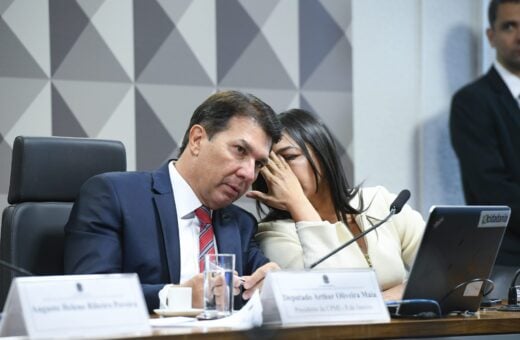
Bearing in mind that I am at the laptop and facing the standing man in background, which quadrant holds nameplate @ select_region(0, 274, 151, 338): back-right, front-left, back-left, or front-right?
back-left

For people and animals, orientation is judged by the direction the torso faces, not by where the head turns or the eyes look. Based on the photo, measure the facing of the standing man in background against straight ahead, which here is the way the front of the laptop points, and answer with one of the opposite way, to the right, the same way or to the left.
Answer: the opposite way

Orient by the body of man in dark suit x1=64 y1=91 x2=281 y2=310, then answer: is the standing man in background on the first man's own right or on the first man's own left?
on the first man's own left

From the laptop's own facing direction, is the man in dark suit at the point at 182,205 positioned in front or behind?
in front

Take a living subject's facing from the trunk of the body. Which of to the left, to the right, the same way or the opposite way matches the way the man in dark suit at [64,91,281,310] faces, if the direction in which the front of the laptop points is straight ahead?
the opposite way

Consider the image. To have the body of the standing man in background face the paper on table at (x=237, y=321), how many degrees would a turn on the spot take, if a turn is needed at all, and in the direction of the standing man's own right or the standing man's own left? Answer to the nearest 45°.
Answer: approximately 45° to the standing man's own right

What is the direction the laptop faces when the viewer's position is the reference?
facing away from the viewer and to the left of the viewer

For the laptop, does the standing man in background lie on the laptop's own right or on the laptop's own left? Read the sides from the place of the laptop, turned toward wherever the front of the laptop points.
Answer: on the laptop's own right
